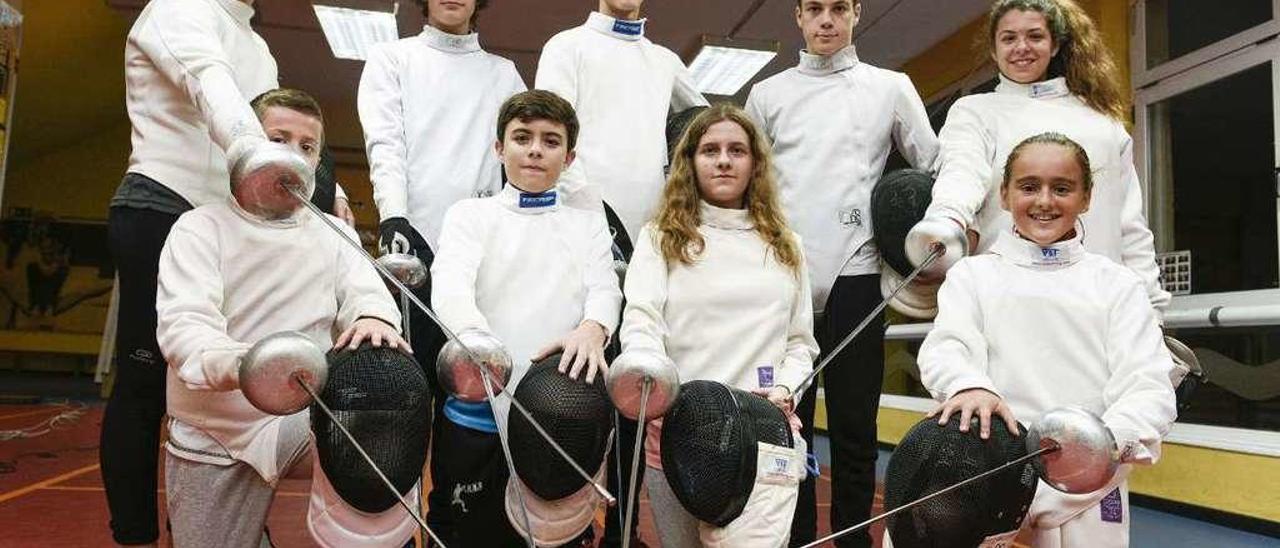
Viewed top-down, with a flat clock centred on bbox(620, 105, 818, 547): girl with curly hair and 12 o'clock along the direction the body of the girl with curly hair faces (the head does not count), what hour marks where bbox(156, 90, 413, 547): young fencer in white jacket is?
The young fencer in white jacket is roughly at 2 o'clock from the girl with curly hair.

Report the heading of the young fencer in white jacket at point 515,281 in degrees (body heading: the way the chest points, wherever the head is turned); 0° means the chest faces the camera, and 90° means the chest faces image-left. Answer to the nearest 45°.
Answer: approximately 0°

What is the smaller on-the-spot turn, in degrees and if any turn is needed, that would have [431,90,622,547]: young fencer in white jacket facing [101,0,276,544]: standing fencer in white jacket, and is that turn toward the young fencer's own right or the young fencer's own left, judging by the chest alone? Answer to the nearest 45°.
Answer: approximately 90° to the young fencer's own right

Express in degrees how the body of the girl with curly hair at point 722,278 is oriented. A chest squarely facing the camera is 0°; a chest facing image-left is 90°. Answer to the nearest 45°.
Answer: approximately 0°
